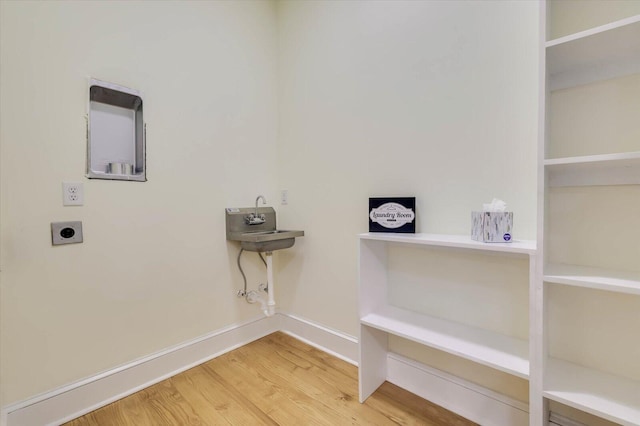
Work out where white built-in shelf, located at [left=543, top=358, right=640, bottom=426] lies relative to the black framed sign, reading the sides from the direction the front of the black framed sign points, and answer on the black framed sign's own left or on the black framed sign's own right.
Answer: on the black framed sign's own left

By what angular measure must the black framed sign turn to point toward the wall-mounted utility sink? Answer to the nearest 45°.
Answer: approximately 90° to its right

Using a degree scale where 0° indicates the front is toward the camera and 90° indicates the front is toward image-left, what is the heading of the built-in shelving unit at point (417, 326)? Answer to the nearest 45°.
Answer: approximately 45°

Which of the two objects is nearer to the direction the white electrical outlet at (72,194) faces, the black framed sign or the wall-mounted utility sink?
the black framed sign

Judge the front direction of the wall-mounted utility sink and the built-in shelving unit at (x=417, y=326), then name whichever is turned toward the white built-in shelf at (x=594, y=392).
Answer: the wall-mounted utility sink

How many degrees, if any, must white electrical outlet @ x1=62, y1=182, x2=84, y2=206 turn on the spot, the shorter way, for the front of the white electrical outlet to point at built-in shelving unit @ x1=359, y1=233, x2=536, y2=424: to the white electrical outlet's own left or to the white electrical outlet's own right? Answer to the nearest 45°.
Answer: approximately 45° to the white electrical outlet's own left

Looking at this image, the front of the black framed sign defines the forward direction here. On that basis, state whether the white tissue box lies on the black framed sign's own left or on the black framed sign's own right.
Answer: on the black framed sign's own left

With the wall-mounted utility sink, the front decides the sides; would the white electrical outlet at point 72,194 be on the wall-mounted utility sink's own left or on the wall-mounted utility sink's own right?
on the wall-mounted utility sink's own right
